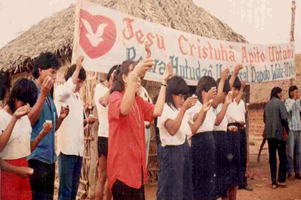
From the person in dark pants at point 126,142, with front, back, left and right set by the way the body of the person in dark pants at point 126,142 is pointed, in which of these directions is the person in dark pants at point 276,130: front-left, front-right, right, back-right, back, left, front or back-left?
left

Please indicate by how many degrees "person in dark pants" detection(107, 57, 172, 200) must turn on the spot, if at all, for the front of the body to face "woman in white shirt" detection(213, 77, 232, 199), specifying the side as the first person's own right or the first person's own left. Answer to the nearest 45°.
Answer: approximately 90° to the first person's own left

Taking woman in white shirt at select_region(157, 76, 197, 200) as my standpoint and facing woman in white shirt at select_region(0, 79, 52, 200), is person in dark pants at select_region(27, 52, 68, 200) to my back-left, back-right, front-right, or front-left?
front-right

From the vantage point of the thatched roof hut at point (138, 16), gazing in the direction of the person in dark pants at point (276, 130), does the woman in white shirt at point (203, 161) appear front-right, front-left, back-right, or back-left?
front-right

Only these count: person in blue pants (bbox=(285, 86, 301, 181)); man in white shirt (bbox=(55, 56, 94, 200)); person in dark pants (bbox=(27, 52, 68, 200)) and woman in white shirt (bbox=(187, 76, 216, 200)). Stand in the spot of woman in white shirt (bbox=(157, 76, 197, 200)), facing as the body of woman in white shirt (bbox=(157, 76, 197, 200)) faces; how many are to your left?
2

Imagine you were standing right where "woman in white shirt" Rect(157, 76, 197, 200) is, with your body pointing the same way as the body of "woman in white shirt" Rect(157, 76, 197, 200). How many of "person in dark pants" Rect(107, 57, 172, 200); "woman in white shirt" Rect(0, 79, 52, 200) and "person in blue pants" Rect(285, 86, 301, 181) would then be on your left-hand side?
1

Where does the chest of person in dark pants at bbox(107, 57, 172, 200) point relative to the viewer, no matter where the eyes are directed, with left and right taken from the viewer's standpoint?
facing the viewer and to the right of the viewer

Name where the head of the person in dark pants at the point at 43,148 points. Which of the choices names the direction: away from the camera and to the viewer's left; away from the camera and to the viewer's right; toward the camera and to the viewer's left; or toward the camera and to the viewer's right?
toward the camera and to the viewer's right

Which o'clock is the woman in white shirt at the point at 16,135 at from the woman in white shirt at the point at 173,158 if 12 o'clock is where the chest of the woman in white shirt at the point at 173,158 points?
the woman in white shirt at the point at 16,135 is roughly at 3 o'clock from the woman in white shirt at the point at 173,158.
